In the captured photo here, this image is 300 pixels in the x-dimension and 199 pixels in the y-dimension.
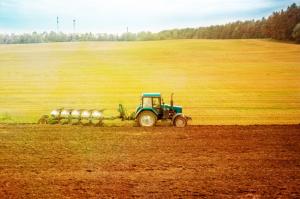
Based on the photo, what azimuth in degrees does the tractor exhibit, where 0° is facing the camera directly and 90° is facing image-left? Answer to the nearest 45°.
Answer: approximately 270°
